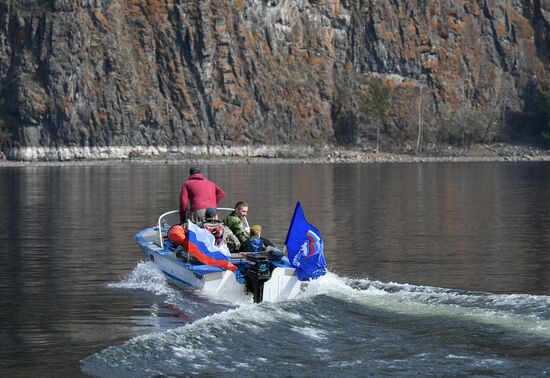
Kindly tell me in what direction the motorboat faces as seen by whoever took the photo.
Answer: facing away from the viewer and to the left of the viewer
